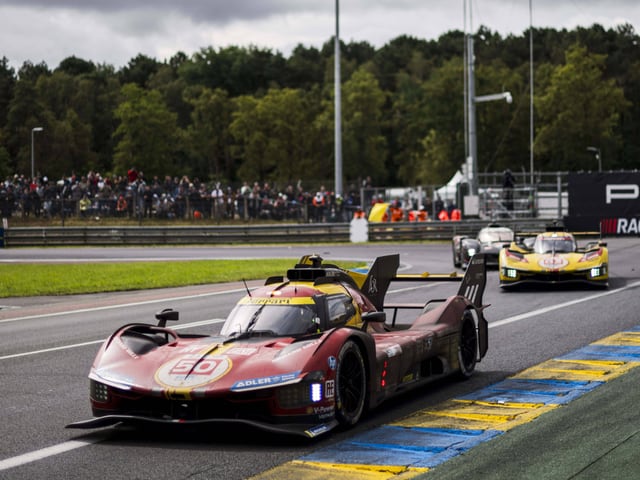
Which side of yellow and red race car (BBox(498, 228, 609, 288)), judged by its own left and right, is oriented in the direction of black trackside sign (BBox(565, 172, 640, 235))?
back

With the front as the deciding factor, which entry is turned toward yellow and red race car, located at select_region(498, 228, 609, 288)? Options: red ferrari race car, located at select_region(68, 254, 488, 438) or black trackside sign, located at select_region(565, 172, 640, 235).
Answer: the black trackside sign

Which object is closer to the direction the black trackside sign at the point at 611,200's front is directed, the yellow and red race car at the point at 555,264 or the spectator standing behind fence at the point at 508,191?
the yellow and red race car

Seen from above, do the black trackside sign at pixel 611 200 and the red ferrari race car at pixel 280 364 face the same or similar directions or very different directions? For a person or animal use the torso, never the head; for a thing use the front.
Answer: same or similar directions

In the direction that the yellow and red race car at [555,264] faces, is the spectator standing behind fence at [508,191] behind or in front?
behind

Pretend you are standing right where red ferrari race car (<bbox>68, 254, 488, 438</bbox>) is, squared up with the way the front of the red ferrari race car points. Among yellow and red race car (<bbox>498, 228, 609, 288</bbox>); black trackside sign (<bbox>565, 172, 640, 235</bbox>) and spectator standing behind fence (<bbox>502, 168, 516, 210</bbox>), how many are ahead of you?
0

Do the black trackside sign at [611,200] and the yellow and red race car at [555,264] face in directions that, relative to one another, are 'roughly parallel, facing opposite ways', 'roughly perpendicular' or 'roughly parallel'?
roughly parallel

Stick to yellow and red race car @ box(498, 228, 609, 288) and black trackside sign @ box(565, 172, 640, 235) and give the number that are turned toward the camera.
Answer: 2

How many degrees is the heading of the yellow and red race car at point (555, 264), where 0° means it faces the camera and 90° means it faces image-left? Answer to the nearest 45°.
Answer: approximately 0°

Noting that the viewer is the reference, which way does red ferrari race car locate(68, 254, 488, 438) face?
facing the viewer and to the left of the viewer

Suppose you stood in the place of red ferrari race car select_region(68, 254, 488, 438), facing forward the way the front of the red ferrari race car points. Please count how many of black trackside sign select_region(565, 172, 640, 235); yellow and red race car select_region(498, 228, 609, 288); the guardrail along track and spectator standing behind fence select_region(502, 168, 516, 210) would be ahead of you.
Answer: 0

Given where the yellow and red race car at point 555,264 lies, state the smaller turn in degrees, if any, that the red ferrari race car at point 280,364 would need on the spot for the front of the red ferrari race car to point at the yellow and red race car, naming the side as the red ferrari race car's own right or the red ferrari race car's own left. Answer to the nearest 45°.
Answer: approximately 180°

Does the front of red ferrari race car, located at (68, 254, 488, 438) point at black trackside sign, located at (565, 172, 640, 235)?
no

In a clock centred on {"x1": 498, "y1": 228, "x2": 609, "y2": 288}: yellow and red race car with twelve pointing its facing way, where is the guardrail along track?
The guardrail along track is roughly at 5 o'clock from the yellow and red race car.
